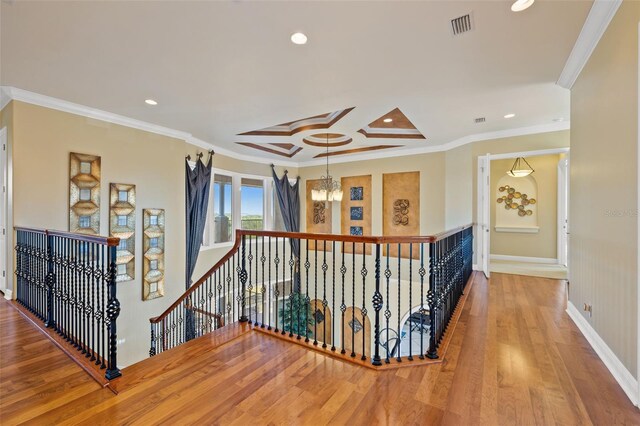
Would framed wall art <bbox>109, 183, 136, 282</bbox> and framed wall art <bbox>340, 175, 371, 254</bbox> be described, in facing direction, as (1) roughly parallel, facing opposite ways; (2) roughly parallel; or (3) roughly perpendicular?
roughly perpendicular

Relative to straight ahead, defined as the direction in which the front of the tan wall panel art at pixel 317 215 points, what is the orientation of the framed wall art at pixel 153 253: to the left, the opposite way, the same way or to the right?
to the left

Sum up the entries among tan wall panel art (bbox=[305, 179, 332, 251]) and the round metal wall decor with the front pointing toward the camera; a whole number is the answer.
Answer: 2

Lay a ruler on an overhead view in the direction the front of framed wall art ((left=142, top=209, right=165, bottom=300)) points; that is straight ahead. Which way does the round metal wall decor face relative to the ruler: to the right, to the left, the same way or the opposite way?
to the right

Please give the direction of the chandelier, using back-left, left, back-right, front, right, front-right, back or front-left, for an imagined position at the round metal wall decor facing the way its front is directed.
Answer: front-right

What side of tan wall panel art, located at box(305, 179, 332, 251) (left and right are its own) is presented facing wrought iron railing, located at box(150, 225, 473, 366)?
front

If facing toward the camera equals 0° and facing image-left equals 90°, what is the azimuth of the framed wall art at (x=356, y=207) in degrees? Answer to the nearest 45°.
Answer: approximately 0°

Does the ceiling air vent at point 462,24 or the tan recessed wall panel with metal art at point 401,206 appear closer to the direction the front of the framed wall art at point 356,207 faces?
the ceiling air vent

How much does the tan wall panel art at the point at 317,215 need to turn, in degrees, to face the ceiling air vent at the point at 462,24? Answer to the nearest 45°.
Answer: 0° — it already faces it

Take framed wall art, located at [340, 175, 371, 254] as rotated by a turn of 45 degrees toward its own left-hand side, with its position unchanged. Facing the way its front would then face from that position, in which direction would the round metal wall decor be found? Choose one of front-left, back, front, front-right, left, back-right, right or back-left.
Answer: front-left

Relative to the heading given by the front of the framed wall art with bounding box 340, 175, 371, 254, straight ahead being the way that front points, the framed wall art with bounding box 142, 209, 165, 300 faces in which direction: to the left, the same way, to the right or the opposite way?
to the left

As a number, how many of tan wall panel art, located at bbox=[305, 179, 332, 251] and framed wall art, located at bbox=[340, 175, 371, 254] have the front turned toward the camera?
2

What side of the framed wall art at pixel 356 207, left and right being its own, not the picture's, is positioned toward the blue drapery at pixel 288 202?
right

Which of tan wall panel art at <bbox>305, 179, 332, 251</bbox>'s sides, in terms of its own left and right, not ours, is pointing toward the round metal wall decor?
left

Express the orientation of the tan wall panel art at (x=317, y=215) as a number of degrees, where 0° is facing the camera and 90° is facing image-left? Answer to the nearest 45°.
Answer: approximately 0°

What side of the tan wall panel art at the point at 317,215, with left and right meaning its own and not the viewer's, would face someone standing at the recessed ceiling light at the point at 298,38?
front

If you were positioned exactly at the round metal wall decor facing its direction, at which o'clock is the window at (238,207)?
The window is roughly at 2 o'clock from the round metal wall decor.
